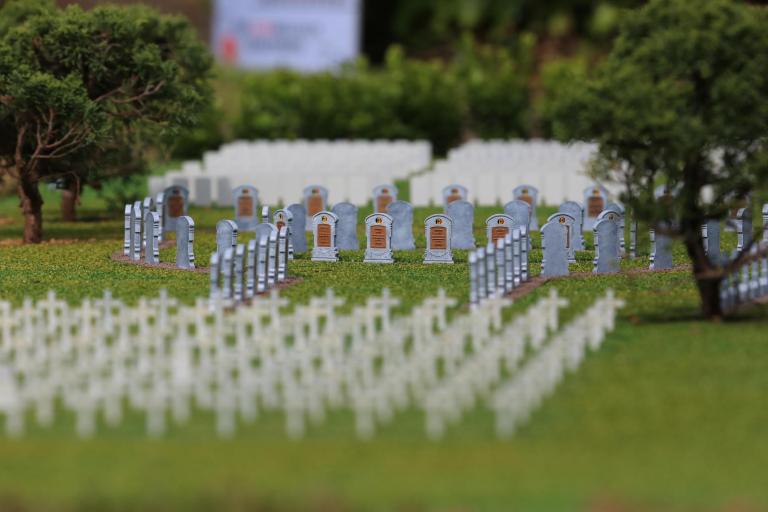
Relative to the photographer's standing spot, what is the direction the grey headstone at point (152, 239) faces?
facing to the right of the viewer

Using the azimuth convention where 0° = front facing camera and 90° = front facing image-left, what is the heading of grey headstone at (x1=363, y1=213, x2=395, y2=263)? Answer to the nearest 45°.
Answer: approximately 0°

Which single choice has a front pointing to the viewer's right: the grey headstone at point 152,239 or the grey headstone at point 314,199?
the grey headstone at point 152,239

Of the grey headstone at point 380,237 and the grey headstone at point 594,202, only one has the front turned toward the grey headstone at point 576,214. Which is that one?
the grey headstone at point 594,202

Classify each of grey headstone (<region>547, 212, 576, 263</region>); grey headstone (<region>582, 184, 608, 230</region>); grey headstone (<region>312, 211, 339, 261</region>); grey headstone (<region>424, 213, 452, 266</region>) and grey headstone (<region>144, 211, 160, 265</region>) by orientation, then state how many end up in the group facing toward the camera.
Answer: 4

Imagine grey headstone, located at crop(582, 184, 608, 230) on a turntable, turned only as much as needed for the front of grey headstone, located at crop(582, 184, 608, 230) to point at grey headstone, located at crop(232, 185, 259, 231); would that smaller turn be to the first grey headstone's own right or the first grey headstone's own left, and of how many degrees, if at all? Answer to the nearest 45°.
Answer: approximately 90° to the first grey headstone's own right

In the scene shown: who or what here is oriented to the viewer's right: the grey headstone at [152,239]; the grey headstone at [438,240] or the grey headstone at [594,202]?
the grey headstone at [152,239]

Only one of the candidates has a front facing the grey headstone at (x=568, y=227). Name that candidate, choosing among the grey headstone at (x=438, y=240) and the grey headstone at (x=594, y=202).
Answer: the grey headstone at (x=594, y=202)

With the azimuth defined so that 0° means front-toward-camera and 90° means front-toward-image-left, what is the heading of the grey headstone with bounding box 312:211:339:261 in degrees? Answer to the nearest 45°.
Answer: approximately 0°
